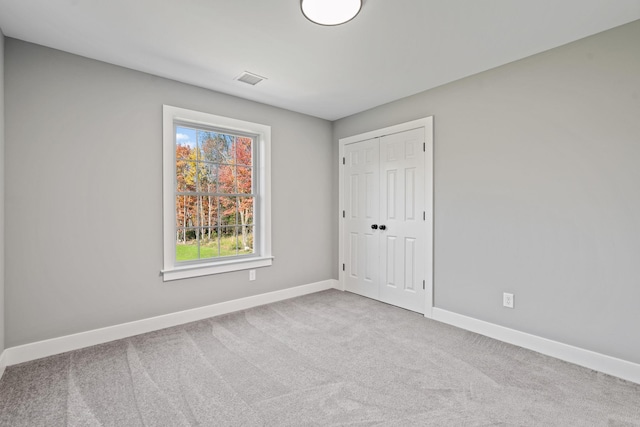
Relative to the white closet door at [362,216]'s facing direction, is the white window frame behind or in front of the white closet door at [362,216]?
in front

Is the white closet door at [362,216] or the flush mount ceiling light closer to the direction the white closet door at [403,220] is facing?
the flush mount ceiling light

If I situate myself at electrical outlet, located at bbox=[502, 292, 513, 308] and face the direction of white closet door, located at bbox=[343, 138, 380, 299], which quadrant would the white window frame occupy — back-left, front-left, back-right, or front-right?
front-left

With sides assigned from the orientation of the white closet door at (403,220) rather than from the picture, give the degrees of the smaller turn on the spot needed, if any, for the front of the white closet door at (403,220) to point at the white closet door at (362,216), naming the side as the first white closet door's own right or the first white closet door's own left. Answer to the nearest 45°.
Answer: approximately 90° to the first white closet door's own right

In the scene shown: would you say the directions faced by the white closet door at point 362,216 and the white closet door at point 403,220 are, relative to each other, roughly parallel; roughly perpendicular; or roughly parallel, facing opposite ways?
roughly parallel

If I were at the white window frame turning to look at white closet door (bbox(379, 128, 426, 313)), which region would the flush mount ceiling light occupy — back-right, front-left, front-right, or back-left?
front-right

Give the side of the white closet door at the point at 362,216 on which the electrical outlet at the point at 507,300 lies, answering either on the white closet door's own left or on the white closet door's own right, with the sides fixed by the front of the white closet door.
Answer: on the white closet door's own left

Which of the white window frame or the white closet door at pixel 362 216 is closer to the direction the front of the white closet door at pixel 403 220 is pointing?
the white window frame

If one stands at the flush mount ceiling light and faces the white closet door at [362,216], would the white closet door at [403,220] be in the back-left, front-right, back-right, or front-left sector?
front-right

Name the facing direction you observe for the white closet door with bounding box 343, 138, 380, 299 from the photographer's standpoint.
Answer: facing the viewer and to the left of the viewer

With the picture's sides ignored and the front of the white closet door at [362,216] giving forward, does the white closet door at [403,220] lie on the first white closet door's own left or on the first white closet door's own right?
on the first white closet door's own left

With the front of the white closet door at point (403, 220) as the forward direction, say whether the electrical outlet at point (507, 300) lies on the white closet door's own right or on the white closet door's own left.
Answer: on the white closet door's own left

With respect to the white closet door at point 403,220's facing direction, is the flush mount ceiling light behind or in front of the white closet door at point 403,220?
in front

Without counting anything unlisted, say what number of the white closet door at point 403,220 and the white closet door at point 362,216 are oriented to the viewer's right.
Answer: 0
